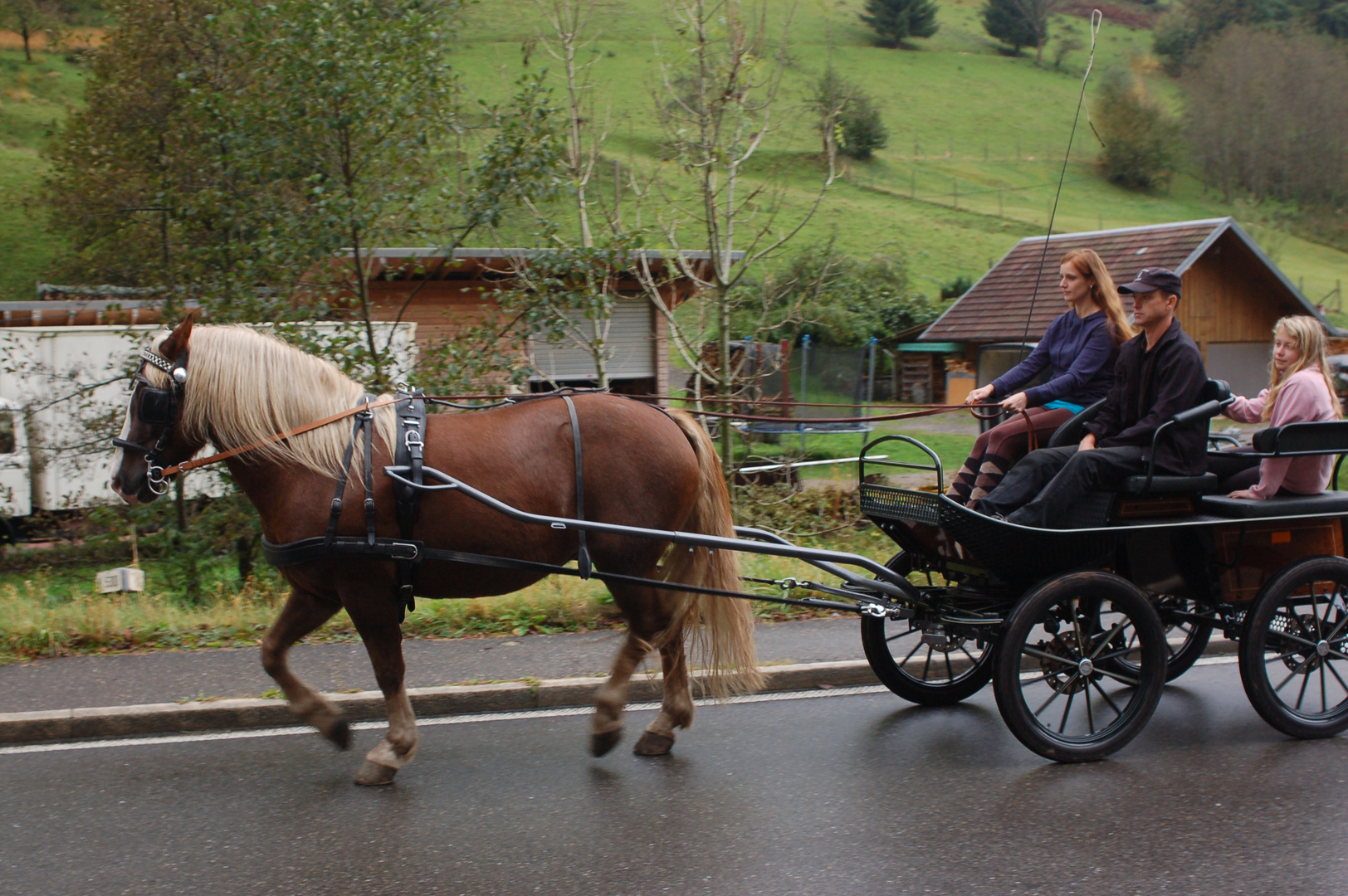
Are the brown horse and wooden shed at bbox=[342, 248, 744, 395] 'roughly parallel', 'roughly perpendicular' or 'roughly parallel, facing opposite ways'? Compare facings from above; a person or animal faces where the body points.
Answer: roughly perpendicular

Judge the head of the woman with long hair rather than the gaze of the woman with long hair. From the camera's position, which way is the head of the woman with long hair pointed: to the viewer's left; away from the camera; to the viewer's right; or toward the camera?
to the viewer's left

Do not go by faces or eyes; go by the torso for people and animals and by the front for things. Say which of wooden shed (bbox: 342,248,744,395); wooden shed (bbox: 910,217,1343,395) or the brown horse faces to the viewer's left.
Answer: the brown horse

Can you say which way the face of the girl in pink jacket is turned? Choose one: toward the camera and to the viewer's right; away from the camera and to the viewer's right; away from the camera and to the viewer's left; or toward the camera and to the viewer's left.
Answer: toward the camera and to the viewer's left

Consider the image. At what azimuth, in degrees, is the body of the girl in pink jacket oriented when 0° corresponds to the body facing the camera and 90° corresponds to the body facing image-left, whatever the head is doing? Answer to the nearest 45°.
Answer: approximately 90°

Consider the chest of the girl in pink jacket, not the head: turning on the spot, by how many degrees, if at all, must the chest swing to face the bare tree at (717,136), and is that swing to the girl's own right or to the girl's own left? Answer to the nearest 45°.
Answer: approximately 45° to the girl's own right

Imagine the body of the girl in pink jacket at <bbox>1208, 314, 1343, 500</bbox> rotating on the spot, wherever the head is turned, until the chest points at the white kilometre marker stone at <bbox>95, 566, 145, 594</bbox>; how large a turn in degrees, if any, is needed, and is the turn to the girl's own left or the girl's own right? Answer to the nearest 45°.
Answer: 0° — they already face it

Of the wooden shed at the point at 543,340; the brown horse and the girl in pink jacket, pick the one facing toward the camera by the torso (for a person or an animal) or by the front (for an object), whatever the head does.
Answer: the wooden shed

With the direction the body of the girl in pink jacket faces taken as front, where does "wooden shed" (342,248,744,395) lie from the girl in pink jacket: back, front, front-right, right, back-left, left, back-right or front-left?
front-right

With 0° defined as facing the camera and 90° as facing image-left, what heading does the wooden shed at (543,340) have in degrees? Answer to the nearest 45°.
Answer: approximately 0°

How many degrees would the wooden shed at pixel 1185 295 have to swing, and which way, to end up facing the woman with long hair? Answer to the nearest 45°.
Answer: approximately 45° to its right

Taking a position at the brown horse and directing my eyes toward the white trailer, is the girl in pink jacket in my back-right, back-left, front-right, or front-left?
back-right
